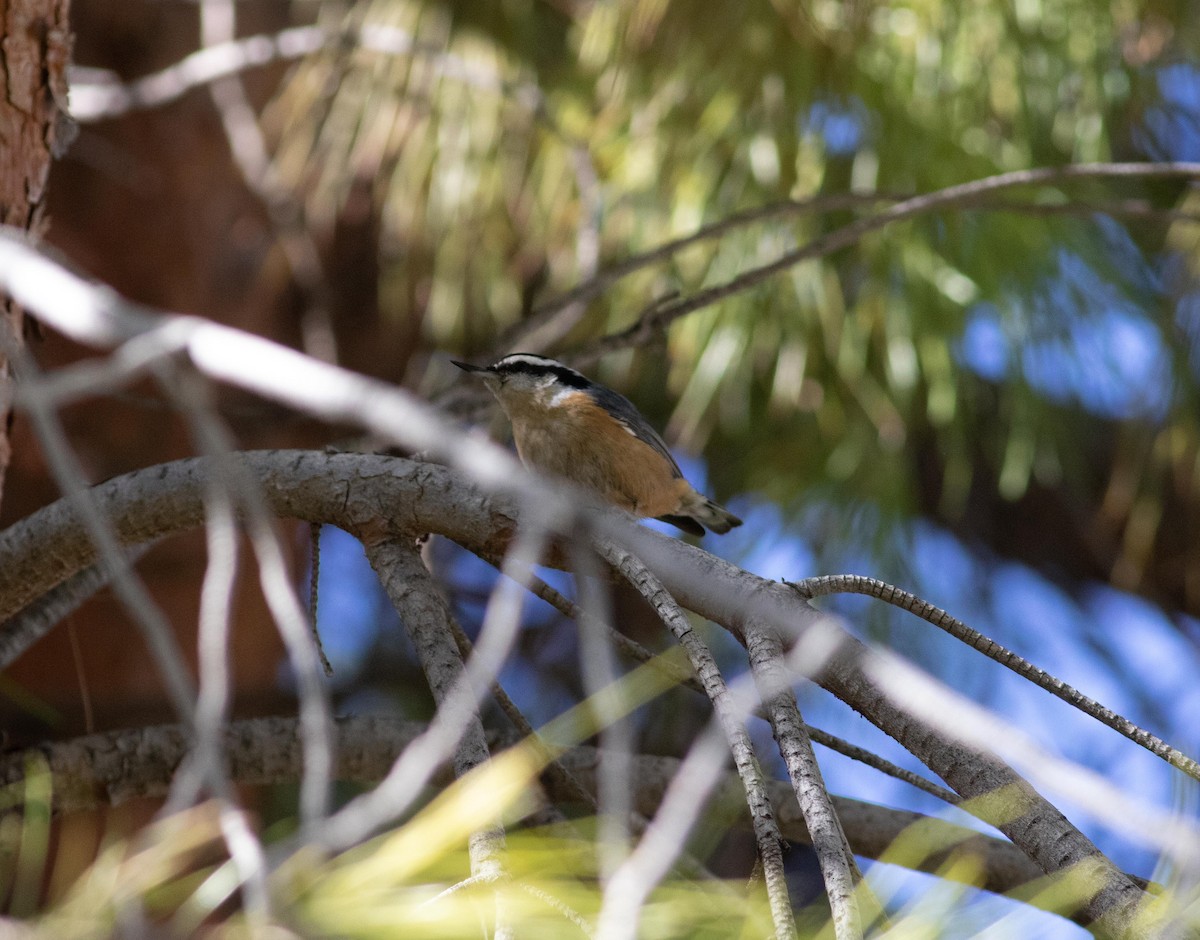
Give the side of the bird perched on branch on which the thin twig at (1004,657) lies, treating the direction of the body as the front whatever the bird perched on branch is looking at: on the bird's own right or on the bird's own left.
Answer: on the bird's own left

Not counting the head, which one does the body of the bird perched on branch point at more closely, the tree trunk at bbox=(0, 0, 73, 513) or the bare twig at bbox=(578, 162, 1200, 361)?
the tree trunk

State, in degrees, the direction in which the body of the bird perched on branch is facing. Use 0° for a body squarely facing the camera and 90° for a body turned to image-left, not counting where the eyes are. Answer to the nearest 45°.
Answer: approximately 90°

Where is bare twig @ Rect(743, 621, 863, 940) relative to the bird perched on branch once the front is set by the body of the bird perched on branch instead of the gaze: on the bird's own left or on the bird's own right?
on the bird's own left

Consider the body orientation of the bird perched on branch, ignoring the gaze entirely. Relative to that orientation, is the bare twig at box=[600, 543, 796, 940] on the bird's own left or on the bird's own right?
on the bird's own left
